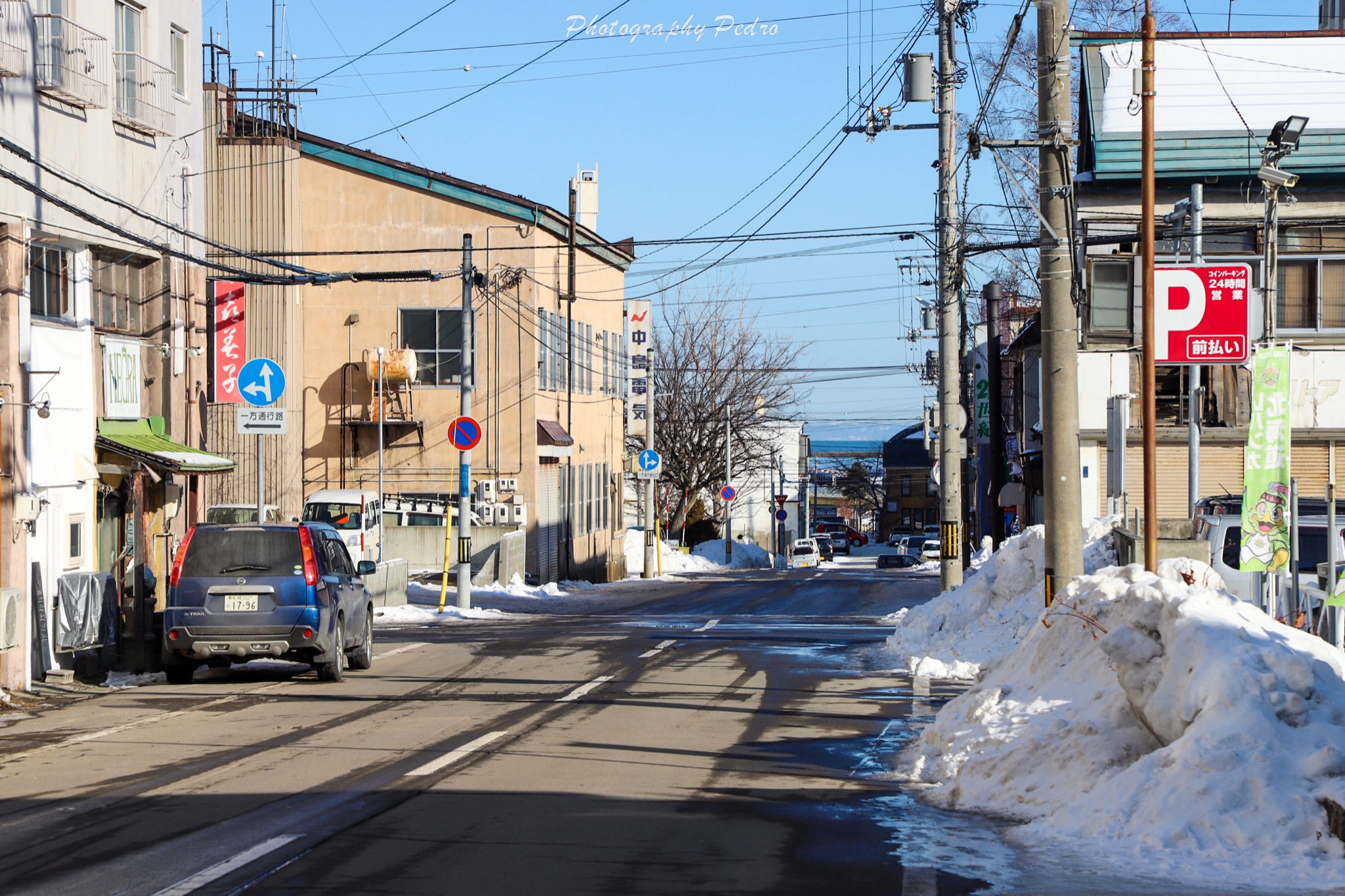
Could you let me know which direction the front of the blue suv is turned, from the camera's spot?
facing away from the viewer

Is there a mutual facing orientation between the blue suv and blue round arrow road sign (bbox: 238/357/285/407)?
yes

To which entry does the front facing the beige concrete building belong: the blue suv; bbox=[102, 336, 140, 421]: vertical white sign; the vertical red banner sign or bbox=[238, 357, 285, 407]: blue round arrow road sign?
the blue suv

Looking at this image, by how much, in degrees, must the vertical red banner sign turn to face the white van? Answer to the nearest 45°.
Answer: approximately 180°

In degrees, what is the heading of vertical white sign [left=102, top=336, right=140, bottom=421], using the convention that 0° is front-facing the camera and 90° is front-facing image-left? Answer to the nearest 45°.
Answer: approximately 315°

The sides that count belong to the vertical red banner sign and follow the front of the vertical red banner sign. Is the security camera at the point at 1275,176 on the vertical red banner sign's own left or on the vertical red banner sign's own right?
on the vertical red banner sign's own left

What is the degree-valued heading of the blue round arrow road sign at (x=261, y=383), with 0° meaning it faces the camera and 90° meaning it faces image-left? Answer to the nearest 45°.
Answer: approximately 0°

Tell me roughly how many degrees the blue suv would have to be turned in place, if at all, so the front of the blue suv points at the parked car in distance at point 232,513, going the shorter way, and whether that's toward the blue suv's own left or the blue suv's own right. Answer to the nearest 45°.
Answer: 0° — it already faces it

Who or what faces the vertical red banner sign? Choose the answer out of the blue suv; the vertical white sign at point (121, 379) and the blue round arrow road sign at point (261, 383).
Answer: the blue suv

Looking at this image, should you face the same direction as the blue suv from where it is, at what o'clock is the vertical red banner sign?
The vertical red banner sign is roughly at 12 o'clock from the blue suv.

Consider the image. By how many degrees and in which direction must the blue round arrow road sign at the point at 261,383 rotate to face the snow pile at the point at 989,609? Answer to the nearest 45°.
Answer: approximately 45° to its left
